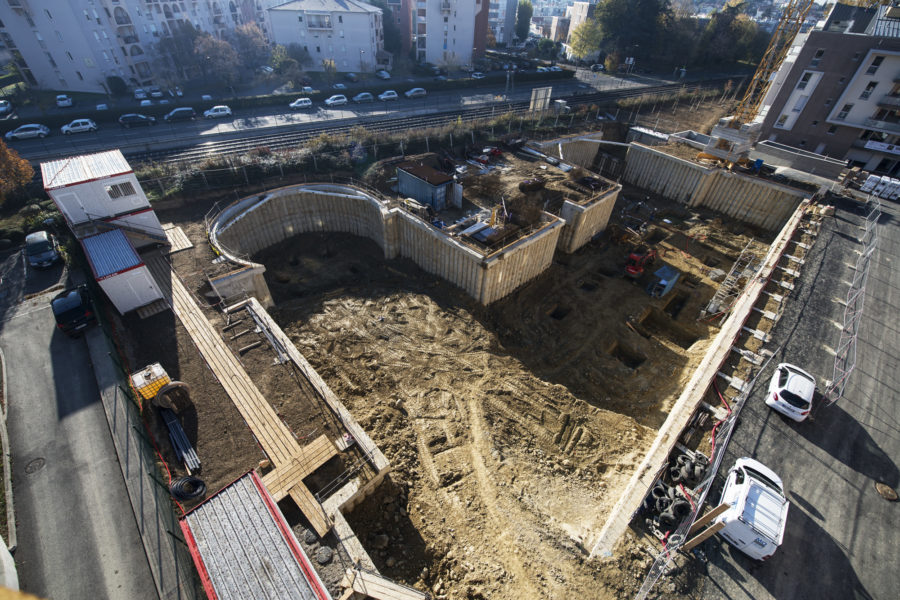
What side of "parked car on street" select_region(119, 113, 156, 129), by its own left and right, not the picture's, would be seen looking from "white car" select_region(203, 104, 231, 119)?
front

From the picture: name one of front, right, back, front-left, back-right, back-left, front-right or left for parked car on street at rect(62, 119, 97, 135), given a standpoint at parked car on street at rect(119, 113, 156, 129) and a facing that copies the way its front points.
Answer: back

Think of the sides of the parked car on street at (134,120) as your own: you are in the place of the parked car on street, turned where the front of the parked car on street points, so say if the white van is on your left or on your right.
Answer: on your right

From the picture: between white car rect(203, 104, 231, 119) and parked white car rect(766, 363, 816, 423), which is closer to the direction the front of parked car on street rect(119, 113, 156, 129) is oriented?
the white car

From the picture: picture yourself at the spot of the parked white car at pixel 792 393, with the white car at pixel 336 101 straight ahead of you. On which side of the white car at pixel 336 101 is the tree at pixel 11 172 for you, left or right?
left

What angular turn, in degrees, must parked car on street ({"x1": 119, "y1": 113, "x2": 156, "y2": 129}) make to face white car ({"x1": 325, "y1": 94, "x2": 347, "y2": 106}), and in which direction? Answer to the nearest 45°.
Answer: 0° — it already faces it

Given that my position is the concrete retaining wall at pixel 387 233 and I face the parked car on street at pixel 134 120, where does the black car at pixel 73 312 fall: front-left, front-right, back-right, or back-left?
front-left

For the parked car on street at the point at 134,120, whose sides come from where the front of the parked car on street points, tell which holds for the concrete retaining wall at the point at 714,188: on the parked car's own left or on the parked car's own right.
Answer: on the parked car's own right

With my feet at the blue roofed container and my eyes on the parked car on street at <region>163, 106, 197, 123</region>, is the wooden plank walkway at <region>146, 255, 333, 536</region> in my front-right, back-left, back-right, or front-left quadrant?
back-right

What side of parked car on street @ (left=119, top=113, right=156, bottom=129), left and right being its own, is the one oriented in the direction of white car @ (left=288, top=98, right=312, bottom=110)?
front

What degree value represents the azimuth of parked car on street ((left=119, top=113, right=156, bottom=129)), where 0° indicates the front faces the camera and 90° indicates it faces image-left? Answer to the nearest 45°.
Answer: approximately 270°
